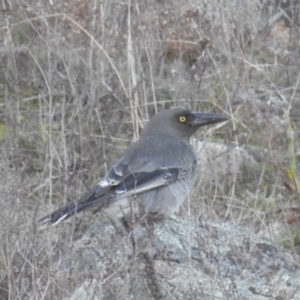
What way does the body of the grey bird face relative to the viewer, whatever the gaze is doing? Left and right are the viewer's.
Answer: facing to the right of the viewer
